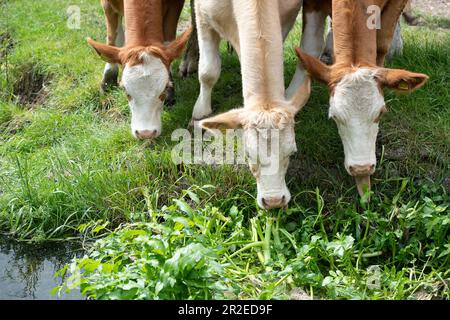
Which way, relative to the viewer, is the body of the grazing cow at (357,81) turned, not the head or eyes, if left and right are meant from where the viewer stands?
facing the viewer

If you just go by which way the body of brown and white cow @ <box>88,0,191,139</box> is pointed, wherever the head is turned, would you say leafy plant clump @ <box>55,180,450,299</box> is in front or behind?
in front

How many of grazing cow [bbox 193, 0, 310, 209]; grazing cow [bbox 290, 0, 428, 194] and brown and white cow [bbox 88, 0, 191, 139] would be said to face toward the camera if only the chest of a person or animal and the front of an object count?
3

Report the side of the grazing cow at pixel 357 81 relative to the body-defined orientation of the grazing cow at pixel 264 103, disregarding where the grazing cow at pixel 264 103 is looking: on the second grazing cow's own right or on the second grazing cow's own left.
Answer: on the second grazing cow's own left

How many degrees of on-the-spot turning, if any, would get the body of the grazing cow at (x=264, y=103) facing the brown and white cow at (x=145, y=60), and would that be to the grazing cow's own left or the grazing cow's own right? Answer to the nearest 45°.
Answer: approximately 135° to the grazing cow's own right

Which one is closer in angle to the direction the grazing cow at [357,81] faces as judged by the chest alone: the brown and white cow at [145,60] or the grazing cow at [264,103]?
the grazing cow

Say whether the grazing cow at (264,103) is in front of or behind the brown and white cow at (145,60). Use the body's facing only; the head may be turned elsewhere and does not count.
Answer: in front
